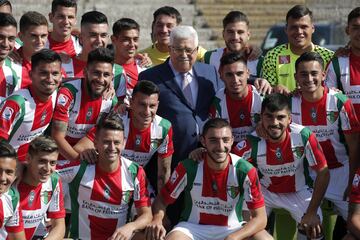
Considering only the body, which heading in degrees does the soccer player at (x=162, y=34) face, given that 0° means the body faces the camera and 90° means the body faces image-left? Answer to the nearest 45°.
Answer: approximately 0°

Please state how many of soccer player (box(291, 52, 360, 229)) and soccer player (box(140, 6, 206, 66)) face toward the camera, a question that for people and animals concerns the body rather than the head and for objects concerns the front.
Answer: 2

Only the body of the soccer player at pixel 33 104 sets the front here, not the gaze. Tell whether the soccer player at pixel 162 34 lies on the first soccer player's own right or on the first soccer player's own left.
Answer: on the first soccer player's own left

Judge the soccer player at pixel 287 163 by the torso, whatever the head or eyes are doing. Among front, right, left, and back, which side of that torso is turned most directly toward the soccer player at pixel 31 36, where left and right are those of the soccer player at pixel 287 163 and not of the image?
right

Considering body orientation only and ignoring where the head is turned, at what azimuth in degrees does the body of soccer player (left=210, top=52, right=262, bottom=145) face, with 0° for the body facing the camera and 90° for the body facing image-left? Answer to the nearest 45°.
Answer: approximately 0°
